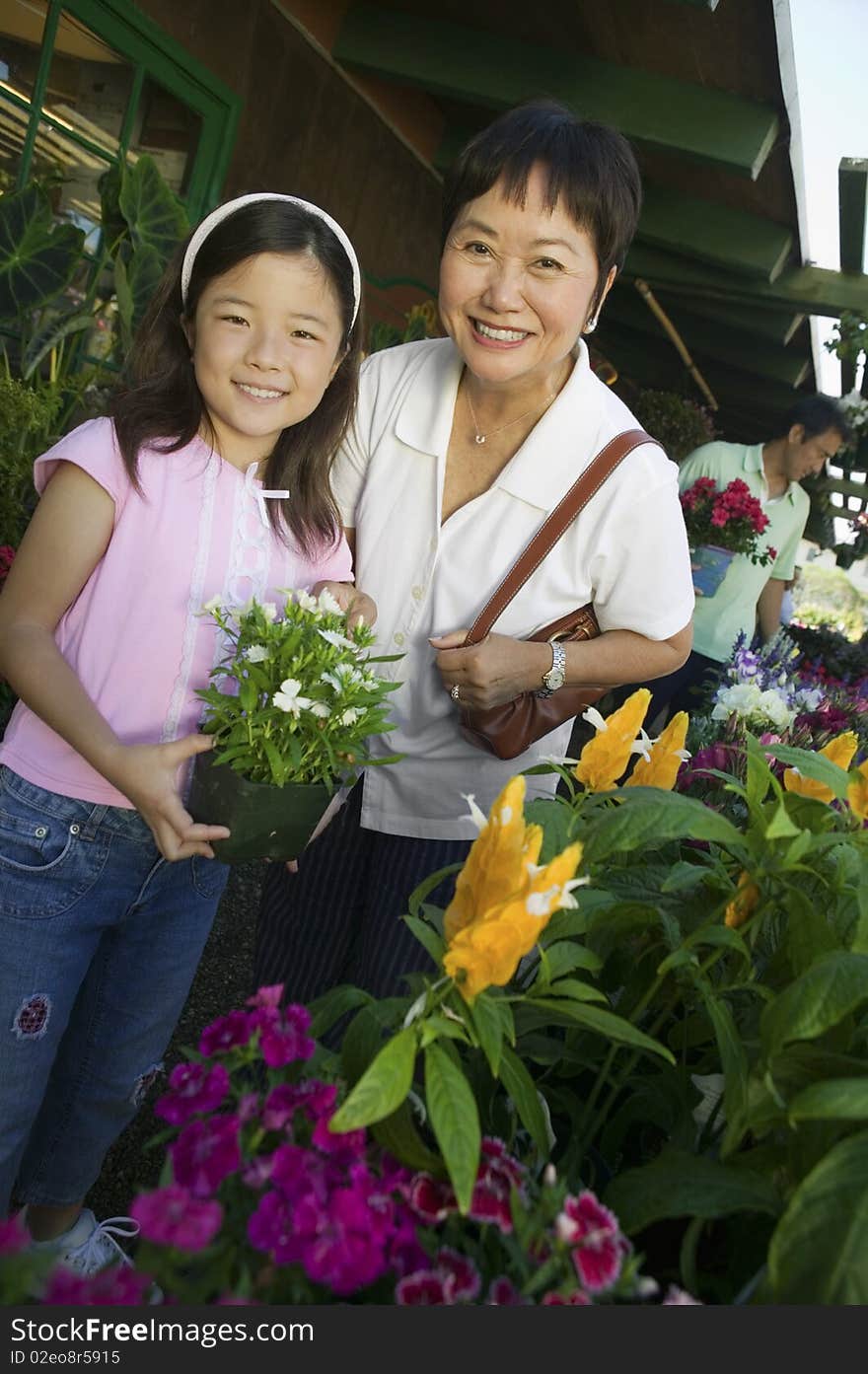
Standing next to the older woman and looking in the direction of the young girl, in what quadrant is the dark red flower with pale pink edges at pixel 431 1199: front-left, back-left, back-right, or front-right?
front-left

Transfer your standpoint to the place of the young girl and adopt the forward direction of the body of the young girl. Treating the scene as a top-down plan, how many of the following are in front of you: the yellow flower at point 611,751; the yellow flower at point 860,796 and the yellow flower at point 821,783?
3

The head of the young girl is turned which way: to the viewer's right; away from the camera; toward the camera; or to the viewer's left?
toward the camera

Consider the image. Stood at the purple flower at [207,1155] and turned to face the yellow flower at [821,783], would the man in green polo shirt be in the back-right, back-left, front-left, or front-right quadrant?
front-left

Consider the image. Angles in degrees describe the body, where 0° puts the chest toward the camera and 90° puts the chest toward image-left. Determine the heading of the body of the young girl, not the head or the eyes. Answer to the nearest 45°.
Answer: approximately 315°

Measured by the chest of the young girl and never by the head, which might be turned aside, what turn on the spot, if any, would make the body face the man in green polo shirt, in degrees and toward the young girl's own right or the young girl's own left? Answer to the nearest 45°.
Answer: approximately 90° to the young girl's own left

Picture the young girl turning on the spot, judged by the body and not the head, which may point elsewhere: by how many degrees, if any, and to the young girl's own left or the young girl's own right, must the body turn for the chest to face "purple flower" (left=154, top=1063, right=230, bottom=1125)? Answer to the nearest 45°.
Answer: approximately 45° to the young girl's own right

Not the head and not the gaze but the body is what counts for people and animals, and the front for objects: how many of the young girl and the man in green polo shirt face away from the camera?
0

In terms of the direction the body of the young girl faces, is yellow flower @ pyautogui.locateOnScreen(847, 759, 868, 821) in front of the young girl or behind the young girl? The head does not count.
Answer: in front
